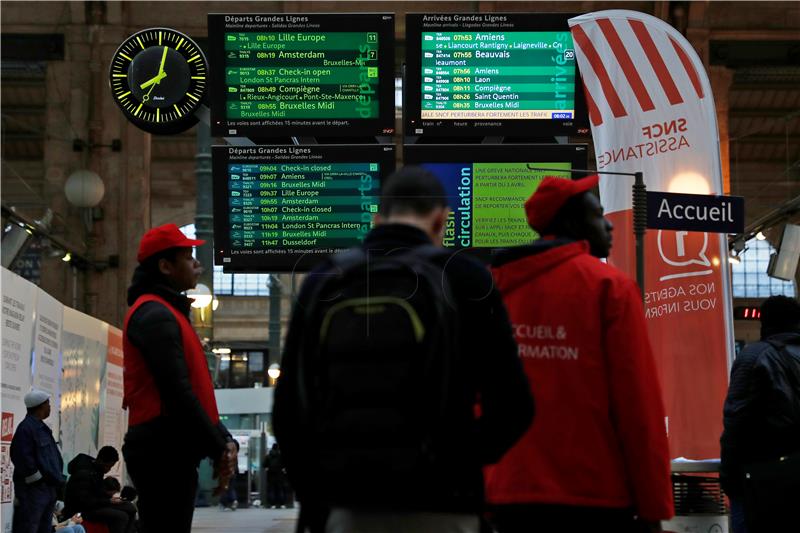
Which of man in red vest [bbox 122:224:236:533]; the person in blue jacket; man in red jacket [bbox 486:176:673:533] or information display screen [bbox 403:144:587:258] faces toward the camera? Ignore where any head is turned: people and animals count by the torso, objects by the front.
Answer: the information display screen

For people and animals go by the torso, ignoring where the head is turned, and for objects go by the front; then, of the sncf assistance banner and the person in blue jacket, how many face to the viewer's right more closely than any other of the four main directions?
1

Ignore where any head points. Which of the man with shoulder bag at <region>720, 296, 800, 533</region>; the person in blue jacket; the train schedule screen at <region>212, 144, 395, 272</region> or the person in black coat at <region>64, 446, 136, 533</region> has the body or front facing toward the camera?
the train schedule screen

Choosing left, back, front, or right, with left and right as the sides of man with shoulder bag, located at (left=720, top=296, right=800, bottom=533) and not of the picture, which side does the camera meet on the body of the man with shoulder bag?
back

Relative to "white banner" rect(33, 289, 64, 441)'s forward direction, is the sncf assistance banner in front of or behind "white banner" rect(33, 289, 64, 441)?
in front

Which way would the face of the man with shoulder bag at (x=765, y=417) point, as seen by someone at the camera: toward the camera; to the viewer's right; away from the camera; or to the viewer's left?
away from the camera

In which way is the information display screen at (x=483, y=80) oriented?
toward the camera

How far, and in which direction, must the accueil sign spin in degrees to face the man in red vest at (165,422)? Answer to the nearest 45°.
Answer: approximately 45° to its right

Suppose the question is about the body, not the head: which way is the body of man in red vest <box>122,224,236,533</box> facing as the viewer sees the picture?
to the viewer's right

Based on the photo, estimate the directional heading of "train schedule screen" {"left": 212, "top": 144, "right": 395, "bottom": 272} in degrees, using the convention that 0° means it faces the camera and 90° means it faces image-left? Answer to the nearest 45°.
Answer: approximately 0°

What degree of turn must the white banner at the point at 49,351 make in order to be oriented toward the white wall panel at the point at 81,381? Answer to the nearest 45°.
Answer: approximately 135° to its left

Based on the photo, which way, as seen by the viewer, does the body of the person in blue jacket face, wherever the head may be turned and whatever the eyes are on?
to the viewer's right

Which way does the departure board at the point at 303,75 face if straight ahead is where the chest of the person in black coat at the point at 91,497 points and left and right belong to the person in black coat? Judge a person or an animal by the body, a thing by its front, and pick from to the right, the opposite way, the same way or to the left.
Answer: to the right

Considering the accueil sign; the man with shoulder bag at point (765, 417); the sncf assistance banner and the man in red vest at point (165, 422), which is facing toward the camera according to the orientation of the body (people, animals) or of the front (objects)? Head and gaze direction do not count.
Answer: the accueil sign

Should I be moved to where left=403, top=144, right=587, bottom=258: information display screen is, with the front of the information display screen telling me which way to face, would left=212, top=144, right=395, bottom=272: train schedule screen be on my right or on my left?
on my right

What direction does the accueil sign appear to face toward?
toward the camera

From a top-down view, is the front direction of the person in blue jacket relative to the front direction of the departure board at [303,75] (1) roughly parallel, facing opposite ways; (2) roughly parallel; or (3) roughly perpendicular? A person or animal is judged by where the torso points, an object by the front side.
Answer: roughly perpendicular

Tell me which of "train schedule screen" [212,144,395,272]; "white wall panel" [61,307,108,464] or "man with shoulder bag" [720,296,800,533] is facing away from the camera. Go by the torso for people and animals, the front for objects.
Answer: the man with shoulder bag
